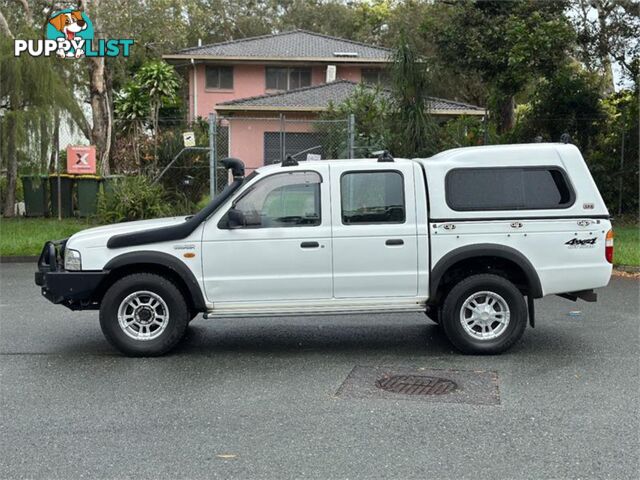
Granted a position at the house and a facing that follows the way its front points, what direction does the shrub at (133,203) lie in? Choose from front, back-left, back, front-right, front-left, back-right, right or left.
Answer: front

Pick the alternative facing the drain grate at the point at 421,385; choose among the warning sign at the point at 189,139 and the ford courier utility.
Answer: the warning sign

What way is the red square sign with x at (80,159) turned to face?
toward the camera

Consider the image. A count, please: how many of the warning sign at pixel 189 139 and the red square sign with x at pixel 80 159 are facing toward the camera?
2

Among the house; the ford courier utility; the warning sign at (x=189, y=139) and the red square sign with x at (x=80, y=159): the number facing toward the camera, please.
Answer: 3

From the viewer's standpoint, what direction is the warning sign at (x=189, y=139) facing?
toward the camera

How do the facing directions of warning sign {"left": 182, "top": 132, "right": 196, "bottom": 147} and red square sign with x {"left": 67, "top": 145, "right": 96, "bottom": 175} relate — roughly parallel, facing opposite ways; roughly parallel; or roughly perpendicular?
roughly parallel

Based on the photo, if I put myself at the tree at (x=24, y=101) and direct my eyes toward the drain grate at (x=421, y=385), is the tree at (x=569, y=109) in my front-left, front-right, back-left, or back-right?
front-left

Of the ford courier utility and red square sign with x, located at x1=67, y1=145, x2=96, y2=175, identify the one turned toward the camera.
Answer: the red square sign with x

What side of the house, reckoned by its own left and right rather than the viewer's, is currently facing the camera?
front

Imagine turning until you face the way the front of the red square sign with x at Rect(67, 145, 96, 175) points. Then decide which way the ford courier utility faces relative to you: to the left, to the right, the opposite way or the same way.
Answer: to the right

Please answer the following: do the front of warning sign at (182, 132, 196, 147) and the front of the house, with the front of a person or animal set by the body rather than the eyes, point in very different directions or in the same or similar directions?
same or similar directions

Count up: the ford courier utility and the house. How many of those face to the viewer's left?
1

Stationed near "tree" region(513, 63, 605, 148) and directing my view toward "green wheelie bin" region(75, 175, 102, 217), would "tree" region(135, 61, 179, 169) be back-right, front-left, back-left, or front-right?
front-right

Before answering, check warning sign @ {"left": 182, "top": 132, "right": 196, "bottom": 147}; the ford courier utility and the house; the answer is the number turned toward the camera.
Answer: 2

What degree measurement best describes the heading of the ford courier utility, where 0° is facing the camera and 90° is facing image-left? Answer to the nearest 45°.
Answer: approximately 90°
